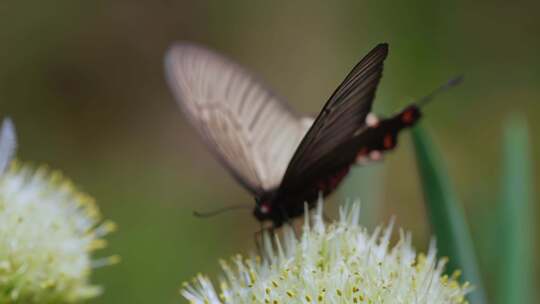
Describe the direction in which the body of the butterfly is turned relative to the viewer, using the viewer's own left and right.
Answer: facing the viewer and to the left of the viewer
